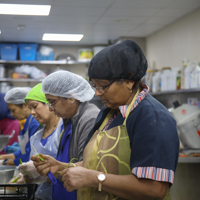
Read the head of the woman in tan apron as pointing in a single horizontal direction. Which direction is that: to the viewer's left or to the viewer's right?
to the viewer's left

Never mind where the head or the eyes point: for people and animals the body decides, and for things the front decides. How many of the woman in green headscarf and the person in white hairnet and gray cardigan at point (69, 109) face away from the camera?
0

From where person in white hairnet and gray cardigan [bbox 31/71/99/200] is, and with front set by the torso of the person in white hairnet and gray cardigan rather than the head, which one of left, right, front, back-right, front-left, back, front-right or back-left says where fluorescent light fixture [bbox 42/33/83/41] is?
right

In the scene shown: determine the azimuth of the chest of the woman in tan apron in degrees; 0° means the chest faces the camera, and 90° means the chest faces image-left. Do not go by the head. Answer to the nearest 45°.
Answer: approximately 45°

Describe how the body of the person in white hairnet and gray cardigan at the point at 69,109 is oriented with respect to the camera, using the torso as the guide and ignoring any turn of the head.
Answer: to the viewer's left

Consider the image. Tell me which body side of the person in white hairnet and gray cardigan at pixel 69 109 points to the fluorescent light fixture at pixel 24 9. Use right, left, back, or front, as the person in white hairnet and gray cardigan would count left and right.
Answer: right

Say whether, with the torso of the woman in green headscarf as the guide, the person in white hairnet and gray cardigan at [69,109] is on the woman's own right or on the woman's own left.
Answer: on the woman's own left

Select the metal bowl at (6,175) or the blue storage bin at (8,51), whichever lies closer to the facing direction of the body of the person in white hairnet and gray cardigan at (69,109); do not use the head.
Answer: the metal bowl

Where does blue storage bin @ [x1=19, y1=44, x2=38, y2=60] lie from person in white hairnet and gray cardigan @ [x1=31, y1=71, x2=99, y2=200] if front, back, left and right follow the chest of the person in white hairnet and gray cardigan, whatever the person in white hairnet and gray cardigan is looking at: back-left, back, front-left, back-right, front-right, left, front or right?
right

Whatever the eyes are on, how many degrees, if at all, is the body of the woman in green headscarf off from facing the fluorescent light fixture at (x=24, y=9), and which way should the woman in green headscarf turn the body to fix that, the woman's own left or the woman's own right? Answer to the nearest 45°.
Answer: approximately 135° to the woman's own right

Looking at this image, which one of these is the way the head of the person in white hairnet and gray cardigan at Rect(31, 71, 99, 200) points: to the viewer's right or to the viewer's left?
to the viewer's left

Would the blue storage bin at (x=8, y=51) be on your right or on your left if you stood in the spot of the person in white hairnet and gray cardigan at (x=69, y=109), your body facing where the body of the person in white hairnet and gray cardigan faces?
on your right
